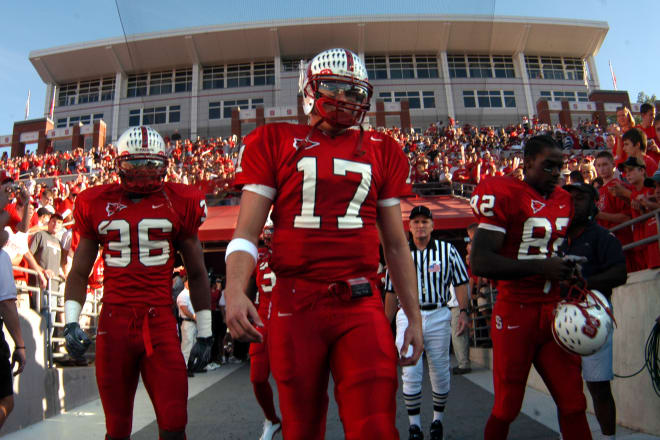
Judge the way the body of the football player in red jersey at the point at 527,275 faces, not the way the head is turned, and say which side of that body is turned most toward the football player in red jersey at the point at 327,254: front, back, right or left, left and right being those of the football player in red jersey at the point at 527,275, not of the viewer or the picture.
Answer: right

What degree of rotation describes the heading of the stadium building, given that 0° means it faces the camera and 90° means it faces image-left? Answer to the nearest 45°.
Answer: approximately 0°

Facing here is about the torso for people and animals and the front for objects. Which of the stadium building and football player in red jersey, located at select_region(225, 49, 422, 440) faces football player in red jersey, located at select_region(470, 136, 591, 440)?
the stadium building

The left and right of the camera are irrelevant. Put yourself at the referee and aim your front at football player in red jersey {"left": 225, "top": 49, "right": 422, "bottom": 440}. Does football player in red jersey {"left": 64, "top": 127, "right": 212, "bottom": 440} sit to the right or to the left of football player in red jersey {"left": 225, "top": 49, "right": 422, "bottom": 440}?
right

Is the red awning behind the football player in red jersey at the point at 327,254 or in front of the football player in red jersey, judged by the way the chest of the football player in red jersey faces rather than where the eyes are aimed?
behind

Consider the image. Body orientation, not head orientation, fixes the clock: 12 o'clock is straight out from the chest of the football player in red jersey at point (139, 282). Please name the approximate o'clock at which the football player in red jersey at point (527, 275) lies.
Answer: the football player in red jersey at point (527, 275) is roughly at 10 o'clock from the football player in red jersey at point (139, 282).

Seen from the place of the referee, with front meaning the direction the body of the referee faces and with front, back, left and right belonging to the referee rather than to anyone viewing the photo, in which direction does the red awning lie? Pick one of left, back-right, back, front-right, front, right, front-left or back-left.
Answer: back

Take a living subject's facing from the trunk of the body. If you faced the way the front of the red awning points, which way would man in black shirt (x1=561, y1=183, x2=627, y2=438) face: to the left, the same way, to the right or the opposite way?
to the right

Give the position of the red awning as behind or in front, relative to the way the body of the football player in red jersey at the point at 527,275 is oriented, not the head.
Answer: behind

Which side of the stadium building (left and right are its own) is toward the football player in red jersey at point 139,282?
front
